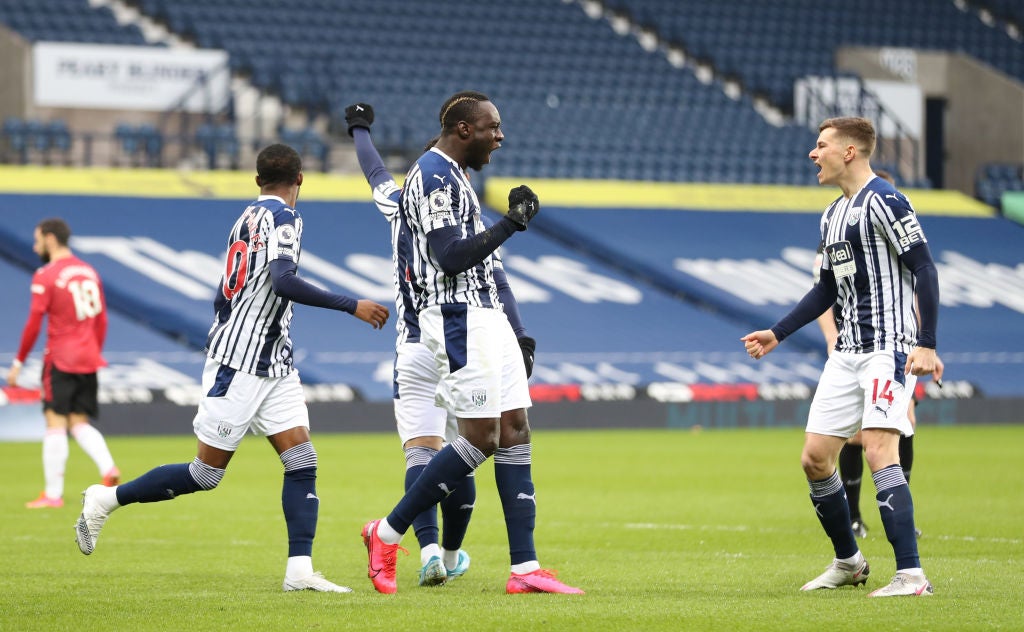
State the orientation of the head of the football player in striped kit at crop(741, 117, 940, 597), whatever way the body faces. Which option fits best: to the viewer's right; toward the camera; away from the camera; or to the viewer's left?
to the viewer's left

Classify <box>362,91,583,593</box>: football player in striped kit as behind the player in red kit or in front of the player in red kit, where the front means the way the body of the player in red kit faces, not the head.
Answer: behind

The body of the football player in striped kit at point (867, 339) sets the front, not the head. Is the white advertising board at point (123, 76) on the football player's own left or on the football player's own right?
on the football player's own right

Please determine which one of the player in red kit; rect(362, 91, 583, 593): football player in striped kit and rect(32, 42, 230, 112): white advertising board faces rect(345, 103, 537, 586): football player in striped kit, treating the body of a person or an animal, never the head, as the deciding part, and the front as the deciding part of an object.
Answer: the white advertising board

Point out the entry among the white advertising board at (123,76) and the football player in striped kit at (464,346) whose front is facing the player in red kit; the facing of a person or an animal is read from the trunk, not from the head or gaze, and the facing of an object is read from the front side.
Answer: the white advertising board

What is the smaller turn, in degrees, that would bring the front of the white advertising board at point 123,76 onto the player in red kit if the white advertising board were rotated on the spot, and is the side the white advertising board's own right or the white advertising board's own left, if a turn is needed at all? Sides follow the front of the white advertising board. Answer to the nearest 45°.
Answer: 0° — it already faces them

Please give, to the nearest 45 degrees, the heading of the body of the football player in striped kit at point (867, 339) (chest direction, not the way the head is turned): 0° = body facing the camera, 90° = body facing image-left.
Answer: approximately 45°

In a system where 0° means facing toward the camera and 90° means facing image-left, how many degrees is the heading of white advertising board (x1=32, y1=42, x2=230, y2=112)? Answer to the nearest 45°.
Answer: approximately 0°

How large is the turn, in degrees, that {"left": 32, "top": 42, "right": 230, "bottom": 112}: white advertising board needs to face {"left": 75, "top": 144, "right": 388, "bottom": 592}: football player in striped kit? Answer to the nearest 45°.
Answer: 0° — it already faces them

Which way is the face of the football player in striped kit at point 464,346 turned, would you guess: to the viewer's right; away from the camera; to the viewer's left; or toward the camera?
to the viewer's right
